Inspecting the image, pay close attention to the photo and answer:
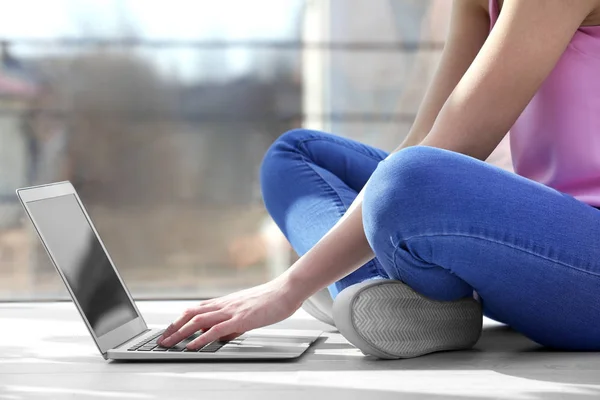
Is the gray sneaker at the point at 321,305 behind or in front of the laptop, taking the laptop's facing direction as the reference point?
in front

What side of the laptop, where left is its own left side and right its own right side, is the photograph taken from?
right

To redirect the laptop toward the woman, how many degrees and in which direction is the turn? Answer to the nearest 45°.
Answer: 0° — it already faces them
